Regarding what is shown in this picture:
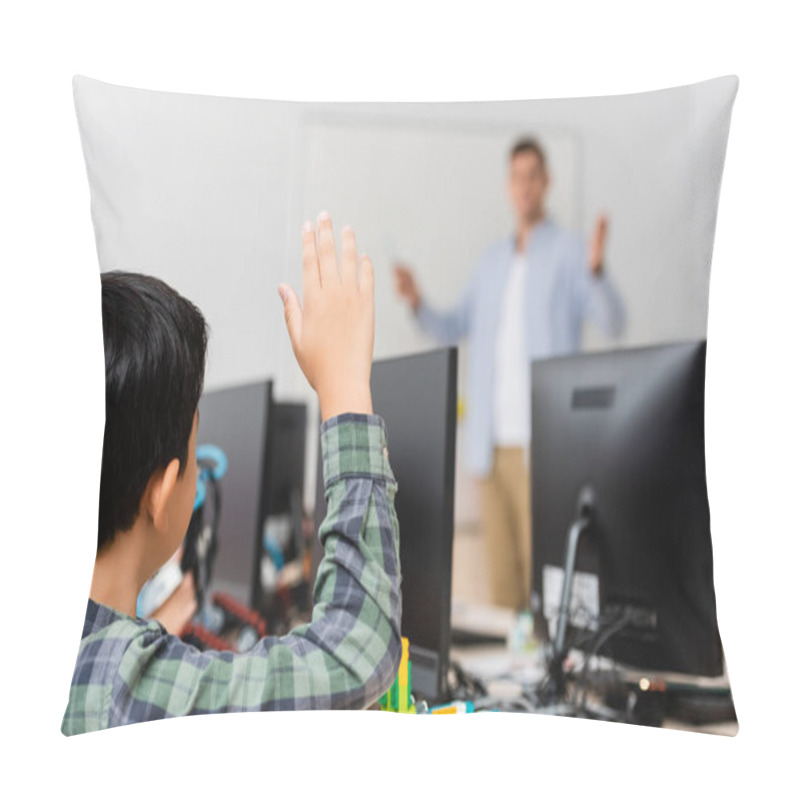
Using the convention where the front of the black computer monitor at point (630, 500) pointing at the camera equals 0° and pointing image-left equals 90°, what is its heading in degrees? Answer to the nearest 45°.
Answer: approximately 225°

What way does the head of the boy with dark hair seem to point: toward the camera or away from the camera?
away from the camera
